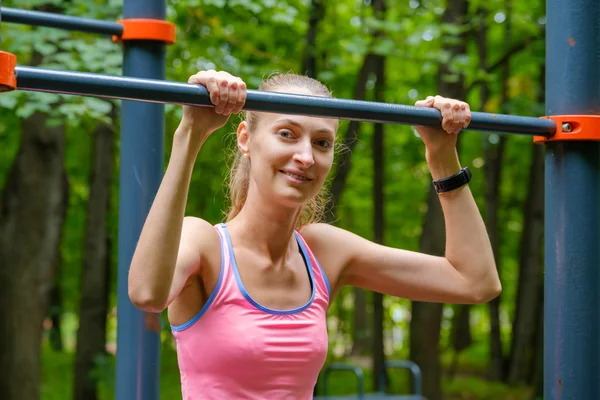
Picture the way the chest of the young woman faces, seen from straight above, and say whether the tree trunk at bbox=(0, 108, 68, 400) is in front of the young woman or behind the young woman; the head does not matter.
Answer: behind

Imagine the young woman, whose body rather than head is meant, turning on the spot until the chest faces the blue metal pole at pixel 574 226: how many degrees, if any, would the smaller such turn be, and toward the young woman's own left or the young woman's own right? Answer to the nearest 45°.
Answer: approximately 45° to the young woman's own left

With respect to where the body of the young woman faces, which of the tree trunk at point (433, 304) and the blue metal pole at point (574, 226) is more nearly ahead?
the blue metal pole

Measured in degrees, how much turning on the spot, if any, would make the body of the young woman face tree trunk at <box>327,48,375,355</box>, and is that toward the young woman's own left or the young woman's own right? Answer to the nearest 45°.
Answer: approximately 135° to the young woman's own left

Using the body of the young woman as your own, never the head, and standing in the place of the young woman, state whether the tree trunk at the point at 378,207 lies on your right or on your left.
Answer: on your left

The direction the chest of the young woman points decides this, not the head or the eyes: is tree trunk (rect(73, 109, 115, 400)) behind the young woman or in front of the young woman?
behind

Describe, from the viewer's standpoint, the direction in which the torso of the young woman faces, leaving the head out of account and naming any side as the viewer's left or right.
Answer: facing the viewer and to the right of the viewer

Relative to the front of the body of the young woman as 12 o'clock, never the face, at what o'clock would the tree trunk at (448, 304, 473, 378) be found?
The tree trunk is roughly at 8 o'clock from the young woman.

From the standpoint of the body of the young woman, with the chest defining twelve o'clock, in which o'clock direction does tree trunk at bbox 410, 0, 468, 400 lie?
The tree trunk is roughly at 8 o'clock from the young woman.

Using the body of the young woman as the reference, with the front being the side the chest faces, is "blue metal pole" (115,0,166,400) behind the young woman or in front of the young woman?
behind

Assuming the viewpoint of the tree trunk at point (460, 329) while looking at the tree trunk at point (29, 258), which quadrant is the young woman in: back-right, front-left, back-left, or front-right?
front-left
